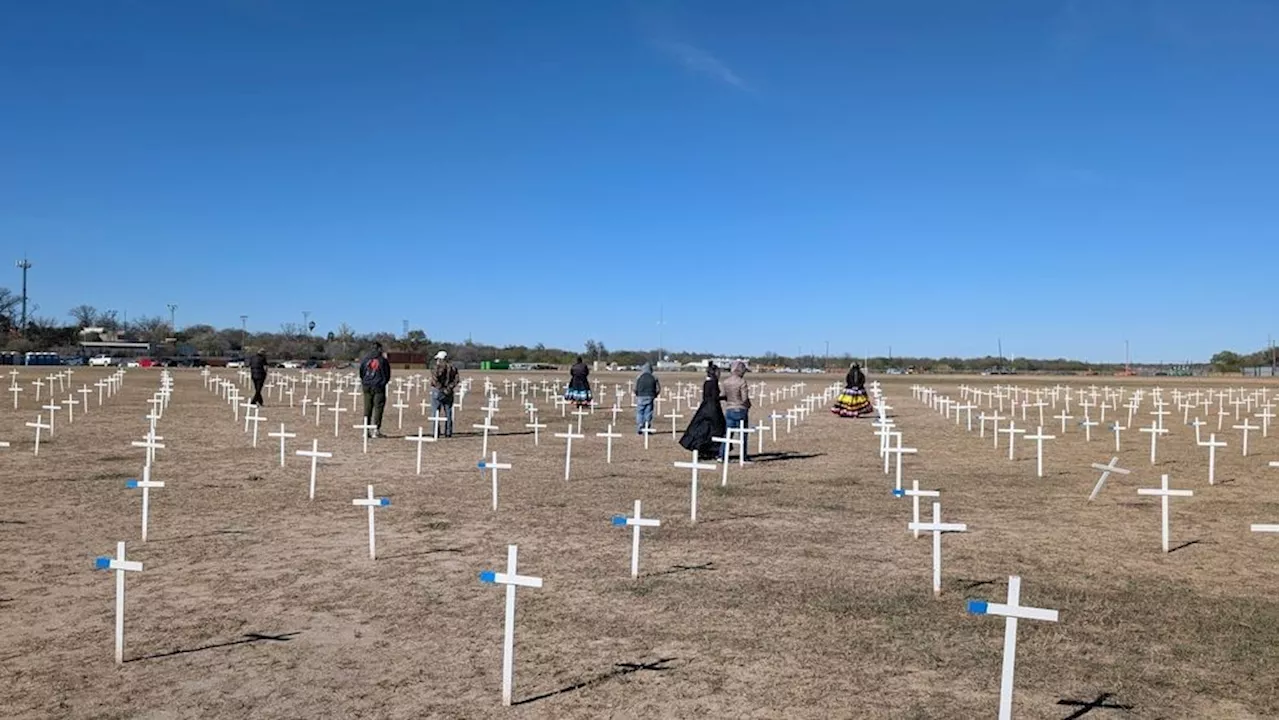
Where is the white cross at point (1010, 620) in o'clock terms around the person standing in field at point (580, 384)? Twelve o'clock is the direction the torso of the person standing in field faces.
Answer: The white cross is roughly at 6 o'clock from the person standing in field.

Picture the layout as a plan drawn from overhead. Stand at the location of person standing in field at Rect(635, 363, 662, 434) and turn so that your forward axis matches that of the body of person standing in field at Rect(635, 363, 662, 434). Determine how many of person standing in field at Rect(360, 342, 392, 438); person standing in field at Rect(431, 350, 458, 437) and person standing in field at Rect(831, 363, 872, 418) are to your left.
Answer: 2

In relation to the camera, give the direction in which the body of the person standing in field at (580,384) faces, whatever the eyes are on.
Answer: away from the camera

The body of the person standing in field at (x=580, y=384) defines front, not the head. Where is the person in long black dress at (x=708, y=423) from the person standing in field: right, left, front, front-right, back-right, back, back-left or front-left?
back

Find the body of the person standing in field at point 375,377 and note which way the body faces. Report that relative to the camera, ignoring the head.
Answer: away from the camera

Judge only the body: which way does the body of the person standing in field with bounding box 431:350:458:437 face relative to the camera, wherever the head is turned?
away from the camera

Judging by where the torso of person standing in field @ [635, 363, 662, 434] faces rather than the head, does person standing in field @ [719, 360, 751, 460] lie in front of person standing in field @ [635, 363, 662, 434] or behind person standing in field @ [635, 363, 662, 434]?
behind

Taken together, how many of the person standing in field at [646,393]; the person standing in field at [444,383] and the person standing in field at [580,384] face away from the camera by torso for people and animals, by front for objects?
3

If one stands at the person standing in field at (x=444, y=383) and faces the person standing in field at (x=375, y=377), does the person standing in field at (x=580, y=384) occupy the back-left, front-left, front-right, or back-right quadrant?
back-right

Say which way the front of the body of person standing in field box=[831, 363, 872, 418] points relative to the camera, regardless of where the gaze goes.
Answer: away from the camera

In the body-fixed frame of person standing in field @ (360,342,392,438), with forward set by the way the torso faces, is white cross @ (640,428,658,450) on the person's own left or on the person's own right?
on the person's own right

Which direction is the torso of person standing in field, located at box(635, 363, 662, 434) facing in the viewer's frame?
away from the camera
